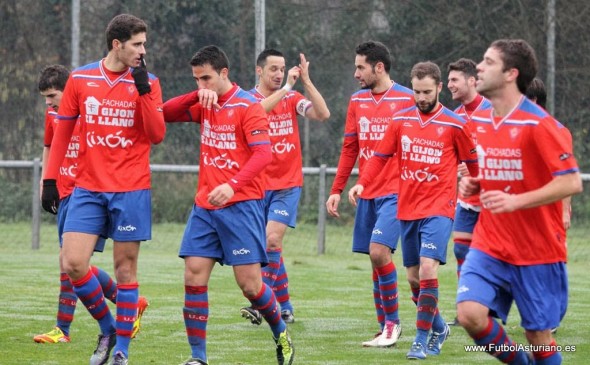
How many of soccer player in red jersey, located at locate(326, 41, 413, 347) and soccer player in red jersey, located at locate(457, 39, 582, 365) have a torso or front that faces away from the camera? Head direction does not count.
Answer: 0

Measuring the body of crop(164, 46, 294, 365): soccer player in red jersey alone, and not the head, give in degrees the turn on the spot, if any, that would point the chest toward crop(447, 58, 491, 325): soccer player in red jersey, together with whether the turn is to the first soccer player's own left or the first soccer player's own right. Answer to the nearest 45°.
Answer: approximately 180°

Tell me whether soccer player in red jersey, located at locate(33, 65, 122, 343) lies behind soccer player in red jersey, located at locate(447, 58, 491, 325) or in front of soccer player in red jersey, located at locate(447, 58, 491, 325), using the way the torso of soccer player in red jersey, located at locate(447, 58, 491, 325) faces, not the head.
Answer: in front

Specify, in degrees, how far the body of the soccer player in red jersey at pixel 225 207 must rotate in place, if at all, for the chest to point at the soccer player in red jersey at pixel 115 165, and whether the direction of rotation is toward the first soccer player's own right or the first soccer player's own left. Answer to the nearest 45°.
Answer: approximately 45° to the first soccer player's own right

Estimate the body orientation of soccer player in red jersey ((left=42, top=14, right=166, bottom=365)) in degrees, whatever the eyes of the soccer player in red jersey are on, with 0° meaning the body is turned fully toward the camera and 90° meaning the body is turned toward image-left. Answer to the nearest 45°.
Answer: approximately 0°

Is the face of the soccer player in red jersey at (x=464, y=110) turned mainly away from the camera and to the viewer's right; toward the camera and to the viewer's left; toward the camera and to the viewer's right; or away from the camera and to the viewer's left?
toward the camera and to the viewer's left

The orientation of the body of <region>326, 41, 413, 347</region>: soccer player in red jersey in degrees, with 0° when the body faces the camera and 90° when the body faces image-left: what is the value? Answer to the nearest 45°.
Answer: approximately 45°

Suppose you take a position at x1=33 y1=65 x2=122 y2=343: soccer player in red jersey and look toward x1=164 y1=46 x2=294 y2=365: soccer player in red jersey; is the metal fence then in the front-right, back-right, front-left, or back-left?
back-left
